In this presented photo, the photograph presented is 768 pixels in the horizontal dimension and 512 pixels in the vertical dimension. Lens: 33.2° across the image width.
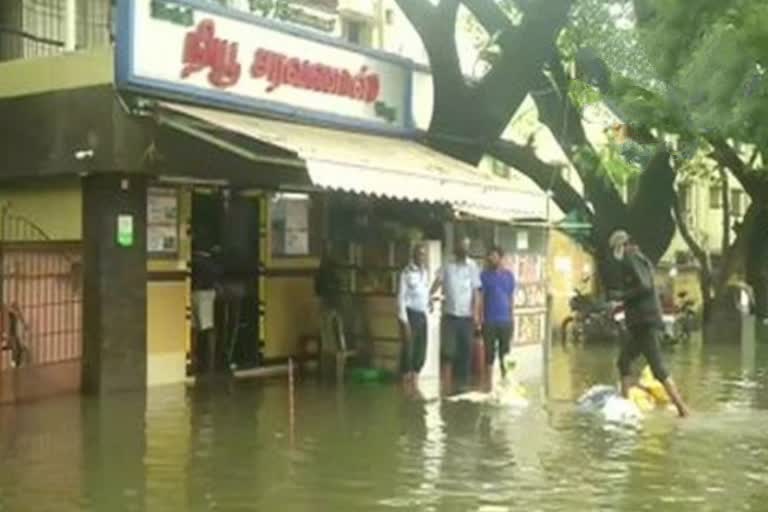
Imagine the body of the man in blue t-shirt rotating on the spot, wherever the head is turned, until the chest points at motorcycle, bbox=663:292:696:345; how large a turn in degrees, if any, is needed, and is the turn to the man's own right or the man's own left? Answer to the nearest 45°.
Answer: approximately 180°

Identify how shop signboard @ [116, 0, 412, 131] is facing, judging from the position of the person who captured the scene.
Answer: facing the viewer and to the right of the viewer

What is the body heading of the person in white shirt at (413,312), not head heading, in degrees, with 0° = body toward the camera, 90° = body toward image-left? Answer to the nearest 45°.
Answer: approximately 315°

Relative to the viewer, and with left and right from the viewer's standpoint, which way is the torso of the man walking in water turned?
facing to the left of the viewer

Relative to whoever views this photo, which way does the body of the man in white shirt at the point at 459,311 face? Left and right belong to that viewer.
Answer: facing the viewer

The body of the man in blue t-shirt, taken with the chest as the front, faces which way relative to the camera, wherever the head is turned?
toward the camera

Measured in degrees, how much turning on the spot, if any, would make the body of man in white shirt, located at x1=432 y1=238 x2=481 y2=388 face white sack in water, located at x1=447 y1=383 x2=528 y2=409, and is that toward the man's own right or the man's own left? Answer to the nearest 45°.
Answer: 0° — they already face it

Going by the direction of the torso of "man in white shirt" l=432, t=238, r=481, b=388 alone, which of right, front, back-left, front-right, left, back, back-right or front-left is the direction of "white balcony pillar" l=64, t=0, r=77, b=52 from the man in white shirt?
right

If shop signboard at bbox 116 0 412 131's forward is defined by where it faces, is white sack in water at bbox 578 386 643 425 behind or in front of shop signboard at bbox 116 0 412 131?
in front

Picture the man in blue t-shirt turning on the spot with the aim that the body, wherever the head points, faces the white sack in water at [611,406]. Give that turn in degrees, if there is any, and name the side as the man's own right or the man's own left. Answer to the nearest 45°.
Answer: approximately 45° to the man's own left

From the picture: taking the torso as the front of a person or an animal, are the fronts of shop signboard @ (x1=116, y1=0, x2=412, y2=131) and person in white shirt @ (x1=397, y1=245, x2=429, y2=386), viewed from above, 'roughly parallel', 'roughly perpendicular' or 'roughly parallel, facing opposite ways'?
roughly parallel

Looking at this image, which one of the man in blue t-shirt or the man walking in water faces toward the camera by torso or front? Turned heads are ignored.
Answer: the man in blue t-shirt

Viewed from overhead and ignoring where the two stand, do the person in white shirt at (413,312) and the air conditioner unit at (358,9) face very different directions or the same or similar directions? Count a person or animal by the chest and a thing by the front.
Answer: same or similar directions

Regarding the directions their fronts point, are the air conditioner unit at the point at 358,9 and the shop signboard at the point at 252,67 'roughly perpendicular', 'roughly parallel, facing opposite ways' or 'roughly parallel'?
roughly parallel
